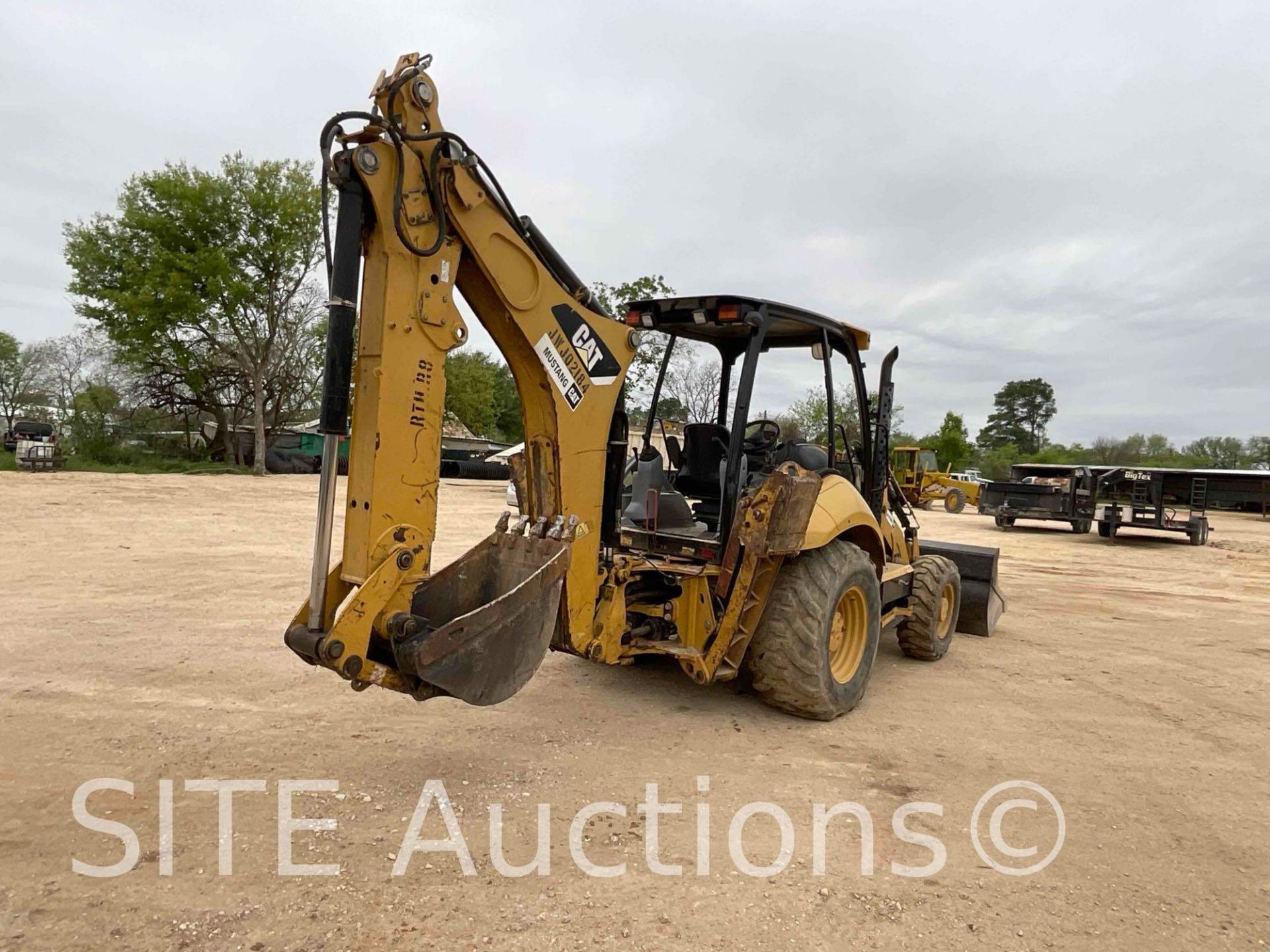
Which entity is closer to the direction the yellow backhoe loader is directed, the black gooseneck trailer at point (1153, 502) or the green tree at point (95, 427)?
the black gooseneck trailer

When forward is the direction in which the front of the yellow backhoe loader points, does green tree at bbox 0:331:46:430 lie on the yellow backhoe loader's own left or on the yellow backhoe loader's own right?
on the yellow backhoe loader's own left

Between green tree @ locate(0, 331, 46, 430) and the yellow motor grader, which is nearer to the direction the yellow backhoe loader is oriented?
the yellow motor grader

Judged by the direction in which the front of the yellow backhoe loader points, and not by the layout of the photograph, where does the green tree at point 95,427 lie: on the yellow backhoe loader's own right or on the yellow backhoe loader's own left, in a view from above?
on the yellow backhoe loader's own left

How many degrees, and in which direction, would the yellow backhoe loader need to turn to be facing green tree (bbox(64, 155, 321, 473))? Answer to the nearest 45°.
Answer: approximately 90° to its left

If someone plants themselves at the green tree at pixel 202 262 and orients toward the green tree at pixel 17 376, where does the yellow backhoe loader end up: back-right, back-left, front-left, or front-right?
back-left

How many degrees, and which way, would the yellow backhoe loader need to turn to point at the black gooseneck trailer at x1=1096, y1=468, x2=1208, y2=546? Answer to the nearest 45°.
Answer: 0° — it already faces it

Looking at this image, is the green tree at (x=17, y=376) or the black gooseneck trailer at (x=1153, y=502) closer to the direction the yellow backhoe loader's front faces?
the black gooseneck trailer

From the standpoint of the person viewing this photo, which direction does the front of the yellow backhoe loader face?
facing away from the viewer and to the right of the viewer
